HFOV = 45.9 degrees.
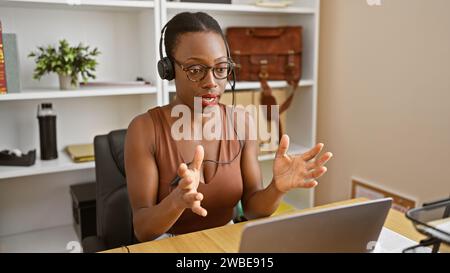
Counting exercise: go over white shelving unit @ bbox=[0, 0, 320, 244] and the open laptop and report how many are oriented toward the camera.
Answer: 1

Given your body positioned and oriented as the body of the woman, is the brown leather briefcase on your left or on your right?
on your left

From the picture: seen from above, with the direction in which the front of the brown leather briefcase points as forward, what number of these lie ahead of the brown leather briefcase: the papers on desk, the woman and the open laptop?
3

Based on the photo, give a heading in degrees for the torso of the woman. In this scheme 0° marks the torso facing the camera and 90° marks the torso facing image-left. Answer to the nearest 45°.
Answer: approximately 315°

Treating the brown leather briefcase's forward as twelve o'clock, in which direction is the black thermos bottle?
The black thermos bottle is roughly at 2 o'clock from the brown leather briefcase.

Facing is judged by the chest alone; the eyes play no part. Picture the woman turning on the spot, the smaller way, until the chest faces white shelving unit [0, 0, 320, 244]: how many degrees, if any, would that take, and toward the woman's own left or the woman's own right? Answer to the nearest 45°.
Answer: approximately 180°

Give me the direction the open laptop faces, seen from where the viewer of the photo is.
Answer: facing away from the viewer and to the left of the viewer

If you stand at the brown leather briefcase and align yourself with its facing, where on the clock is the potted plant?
The potted plant is roughly at 2 o'clock from the brown leather briefcase.

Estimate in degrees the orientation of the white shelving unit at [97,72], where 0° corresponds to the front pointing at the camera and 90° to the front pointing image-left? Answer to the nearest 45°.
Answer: approximately 0°
